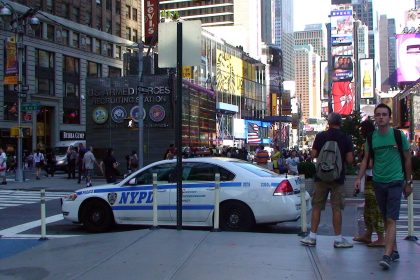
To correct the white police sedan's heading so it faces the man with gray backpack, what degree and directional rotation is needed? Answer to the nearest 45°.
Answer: approximately 135° to its left

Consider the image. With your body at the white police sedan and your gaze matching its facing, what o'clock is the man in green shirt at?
The man in green shirt is roughly at 8 o'clock from the white police sedan.

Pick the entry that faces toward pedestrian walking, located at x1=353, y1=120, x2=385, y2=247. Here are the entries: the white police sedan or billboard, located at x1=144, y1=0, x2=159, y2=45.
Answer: the billboard

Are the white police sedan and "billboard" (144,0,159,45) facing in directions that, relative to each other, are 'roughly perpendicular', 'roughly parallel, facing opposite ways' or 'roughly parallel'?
roughly perpendicular

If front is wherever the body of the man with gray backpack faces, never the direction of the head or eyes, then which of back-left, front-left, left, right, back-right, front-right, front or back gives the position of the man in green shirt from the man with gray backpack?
back-right

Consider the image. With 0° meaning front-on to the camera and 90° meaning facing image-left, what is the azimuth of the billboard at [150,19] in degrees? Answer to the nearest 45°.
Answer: approximately 0°

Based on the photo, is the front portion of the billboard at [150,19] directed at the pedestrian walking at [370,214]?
yes

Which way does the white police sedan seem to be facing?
to the viewer's left

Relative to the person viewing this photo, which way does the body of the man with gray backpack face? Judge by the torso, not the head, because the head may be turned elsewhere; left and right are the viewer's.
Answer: facing away from the viewer
